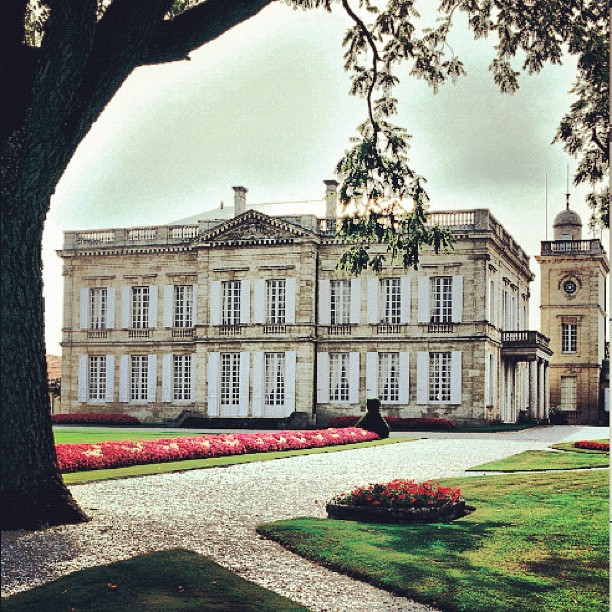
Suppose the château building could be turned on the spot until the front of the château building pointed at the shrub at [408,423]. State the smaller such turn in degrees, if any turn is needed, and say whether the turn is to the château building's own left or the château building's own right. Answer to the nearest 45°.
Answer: approximately 45° to the château building's own left

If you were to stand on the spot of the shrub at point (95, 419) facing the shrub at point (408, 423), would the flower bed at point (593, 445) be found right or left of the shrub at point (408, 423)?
right

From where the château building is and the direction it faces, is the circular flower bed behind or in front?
in front

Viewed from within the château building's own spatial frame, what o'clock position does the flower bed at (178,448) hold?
The flower bed is roughly at 12 o'clock from the château building.

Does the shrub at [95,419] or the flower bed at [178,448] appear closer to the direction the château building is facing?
the flower bed

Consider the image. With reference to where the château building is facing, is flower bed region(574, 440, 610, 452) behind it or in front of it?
in front

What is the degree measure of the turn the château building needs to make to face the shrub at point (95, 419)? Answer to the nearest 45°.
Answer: approximately 45° to its right

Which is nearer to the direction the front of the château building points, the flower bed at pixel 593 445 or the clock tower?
the flower bed

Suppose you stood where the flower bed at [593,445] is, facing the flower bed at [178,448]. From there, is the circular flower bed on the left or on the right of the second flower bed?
left

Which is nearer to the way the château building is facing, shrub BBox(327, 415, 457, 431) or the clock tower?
the shrub

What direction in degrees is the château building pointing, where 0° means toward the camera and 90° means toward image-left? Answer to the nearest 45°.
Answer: approximately 0°

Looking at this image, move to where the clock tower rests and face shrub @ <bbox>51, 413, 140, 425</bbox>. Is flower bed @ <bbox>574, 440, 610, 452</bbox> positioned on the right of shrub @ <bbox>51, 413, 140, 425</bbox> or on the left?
left
